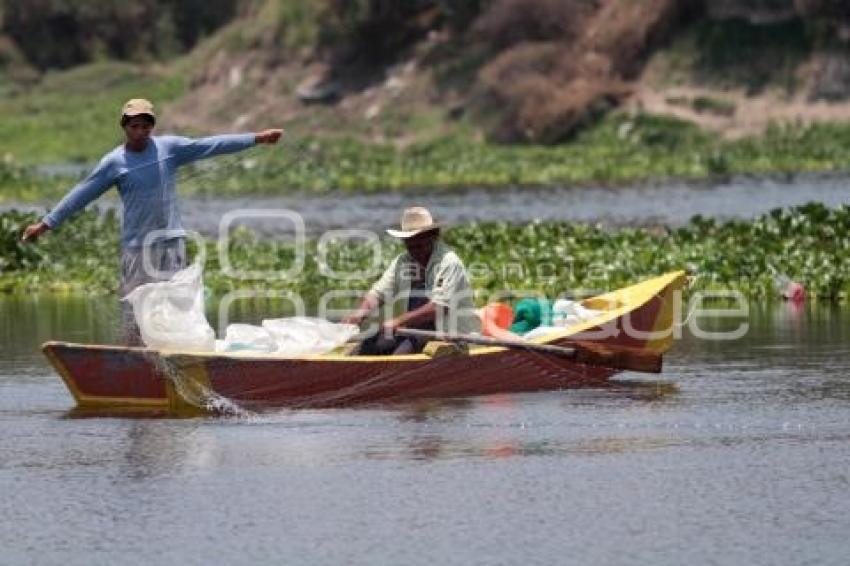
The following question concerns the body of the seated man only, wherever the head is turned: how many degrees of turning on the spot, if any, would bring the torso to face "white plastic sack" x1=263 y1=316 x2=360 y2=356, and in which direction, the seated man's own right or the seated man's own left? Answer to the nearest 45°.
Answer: approximately 45° to the seated man's own right

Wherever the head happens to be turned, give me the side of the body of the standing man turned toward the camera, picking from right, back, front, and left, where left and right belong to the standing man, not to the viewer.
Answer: front

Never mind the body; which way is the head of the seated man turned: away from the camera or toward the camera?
toward the camera

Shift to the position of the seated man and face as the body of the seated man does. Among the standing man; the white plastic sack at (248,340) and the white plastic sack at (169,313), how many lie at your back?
0

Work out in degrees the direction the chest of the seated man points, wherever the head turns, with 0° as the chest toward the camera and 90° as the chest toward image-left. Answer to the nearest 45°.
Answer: approximately 45°

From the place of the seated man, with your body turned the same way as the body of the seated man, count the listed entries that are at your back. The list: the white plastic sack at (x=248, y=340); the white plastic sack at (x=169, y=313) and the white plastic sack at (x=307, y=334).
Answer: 0

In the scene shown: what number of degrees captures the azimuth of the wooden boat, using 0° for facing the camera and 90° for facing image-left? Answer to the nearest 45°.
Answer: approximately 270°

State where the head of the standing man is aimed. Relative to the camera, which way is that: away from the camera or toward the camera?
toward the camera
